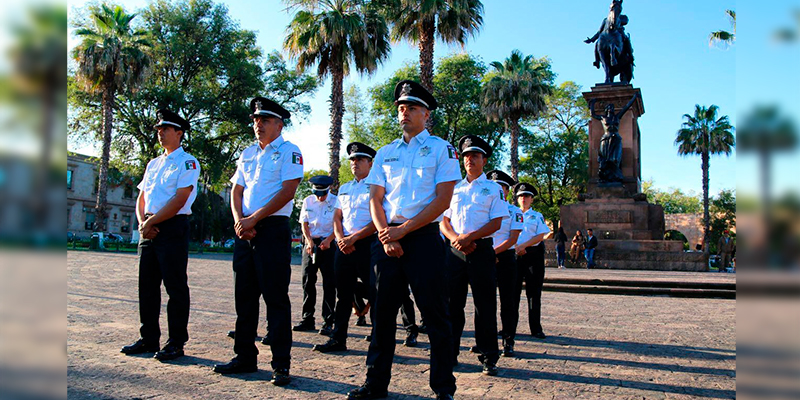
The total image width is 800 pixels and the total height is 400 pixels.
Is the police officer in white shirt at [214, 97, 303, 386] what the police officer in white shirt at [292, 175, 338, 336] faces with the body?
yes

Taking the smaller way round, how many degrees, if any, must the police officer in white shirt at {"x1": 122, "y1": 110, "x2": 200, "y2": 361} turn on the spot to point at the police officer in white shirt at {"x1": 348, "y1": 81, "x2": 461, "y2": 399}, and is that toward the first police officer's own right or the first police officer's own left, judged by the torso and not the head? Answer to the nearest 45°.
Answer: approximately 90° to the first police officer's own left

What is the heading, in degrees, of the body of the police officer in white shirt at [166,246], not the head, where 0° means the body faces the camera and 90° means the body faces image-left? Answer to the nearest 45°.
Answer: approximately 45°

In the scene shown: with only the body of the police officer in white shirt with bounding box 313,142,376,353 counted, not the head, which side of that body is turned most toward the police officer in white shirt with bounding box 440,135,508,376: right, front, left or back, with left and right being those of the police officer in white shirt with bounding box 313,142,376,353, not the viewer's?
left

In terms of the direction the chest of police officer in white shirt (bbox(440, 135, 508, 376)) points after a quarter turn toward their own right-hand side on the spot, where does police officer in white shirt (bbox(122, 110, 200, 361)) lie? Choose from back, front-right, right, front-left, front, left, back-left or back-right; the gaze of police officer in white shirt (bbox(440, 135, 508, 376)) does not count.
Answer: front-left

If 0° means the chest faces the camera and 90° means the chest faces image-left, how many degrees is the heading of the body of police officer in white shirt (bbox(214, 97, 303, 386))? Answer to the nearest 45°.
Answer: approximately 45°

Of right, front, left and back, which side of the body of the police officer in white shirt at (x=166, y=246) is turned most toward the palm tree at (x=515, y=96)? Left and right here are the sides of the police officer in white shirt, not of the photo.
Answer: back

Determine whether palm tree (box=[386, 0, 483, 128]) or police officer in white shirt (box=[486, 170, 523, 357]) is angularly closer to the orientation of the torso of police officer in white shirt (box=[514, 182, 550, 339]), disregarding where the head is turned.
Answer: the police officer in white shirt
